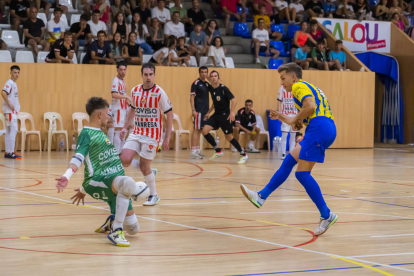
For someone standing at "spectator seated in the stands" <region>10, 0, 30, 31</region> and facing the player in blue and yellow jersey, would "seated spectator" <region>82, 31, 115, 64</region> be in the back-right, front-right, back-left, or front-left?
front-left

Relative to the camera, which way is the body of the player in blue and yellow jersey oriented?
to the viewer's left

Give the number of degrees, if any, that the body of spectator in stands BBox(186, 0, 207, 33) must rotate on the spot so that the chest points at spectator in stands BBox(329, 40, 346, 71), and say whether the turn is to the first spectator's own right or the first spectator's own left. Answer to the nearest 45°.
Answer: approximately 90° to the first spectator's own left

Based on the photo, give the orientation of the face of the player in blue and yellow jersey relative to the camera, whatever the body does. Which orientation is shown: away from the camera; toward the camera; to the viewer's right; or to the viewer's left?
to the viewer's left

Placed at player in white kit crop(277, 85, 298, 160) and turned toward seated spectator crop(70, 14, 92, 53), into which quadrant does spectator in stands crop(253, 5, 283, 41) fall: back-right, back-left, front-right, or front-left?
front-right

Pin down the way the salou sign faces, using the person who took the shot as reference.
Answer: facing the viewer

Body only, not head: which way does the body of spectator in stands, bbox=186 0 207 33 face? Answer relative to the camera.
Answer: toward the camera

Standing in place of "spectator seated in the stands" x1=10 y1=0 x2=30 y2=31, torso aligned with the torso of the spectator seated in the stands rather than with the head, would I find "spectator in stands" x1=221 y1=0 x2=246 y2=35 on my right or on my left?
on my left

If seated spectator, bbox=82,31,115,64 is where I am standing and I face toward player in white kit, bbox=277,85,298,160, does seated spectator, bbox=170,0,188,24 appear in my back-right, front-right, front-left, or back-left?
front-left

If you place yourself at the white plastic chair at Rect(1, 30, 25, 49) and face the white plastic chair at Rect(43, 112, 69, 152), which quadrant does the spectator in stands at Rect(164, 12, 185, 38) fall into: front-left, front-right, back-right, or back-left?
front-left

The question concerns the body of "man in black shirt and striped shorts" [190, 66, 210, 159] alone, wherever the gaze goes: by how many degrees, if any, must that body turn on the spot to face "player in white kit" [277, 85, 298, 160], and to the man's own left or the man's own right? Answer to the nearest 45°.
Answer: approximately 45° to the man's own left

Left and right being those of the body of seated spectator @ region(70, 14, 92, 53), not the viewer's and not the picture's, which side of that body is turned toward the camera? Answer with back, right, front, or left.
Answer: front

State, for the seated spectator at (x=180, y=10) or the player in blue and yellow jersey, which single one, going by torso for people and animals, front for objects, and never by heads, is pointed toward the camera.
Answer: the seated spectator

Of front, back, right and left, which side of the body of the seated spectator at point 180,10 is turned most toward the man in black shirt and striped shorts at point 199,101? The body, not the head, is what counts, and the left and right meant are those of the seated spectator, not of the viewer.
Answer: front
